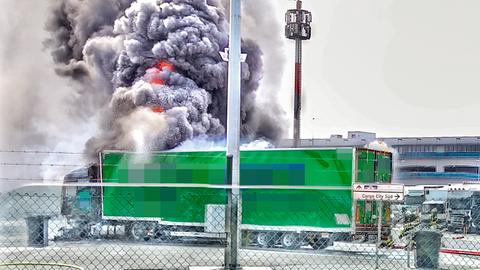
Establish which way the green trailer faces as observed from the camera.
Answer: facing away from the viewer and to the left of the viewer

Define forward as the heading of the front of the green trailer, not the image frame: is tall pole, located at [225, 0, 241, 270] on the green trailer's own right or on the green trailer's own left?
on the green trailer's own left

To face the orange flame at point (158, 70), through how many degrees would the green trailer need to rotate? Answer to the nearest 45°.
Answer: approximately 45° to its right

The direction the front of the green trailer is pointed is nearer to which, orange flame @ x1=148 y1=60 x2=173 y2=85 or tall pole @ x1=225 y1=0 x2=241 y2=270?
the orange flame

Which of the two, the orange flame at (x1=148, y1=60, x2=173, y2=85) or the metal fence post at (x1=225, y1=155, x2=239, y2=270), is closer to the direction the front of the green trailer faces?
the orange flame

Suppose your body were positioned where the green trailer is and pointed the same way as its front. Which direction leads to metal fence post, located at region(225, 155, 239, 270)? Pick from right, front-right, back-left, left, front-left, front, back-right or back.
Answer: back-left
